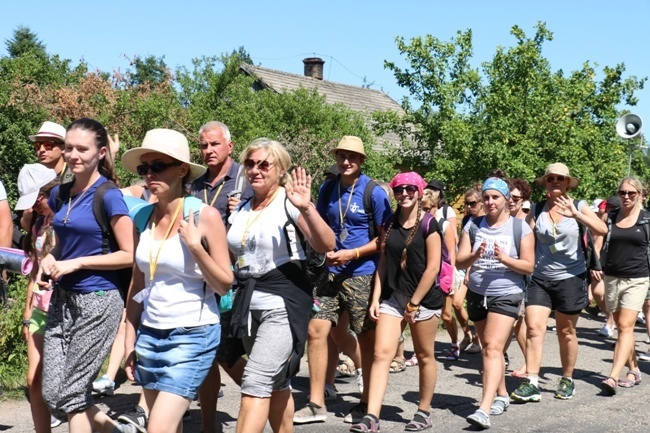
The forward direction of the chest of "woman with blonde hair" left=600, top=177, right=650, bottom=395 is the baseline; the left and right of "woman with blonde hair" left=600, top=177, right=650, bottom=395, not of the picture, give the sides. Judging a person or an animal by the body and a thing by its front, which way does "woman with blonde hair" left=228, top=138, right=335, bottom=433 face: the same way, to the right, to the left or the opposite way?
the same way

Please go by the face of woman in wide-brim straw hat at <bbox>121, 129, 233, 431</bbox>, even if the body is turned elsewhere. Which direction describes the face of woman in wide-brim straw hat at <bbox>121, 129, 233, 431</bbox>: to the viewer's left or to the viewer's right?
to the viewer's left

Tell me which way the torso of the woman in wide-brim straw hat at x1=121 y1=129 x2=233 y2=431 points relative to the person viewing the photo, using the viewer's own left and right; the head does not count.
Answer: facing the viewer and to the left of the viewer

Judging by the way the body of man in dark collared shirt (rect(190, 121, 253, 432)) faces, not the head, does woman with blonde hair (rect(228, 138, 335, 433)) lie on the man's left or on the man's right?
on the man's left

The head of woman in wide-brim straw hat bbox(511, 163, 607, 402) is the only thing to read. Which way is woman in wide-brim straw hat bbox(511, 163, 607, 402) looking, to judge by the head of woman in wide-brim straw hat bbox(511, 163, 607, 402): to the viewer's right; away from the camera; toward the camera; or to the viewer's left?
toward the camera

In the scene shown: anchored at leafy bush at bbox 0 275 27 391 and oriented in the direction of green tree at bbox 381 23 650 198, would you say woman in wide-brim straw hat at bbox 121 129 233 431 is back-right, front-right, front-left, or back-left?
back-right

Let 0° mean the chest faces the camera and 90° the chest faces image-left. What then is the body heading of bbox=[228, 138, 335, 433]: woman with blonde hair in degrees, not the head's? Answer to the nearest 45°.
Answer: approximately 45°

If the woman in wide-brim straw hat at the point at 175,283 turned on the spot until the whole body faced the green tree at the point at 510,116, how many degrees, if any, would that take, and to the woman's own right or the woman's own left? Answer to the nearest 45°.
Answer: approximately 180°
